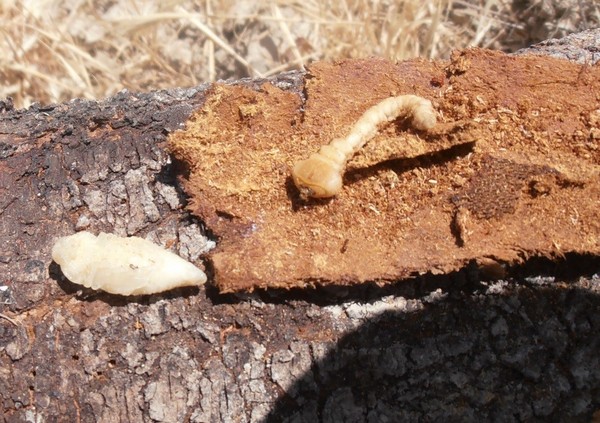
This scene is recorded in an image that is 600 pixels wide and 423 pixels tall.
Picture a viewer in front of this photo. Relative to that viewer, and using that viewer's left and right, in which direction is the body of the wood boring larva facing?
facing the viewer and to the left of the viewer
